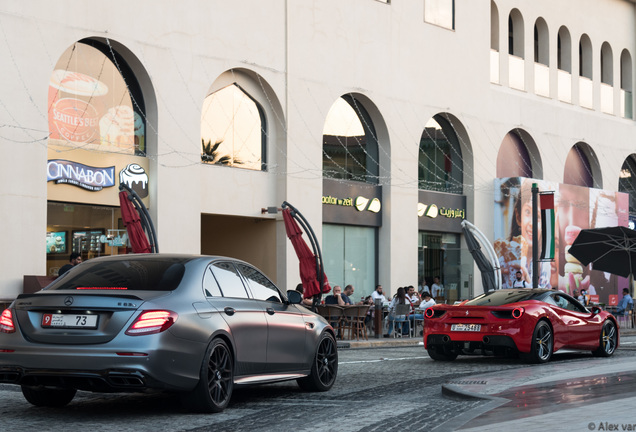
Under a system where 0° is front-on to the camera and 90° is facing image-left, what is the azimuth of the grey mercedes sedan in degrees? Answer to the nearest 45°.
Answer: approximately 225°

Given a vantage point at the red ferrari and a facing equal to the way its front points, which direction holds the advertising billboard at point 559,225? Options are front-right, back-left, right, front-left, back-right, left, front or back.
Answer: front-left

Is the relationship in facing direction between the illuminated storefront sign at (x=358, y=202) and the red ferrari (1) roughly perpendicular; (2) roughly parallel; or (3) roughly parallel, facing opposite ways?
roughly perpendicular

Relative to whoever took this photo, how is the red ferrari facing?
facing away from the viewer and to the right of the viewer

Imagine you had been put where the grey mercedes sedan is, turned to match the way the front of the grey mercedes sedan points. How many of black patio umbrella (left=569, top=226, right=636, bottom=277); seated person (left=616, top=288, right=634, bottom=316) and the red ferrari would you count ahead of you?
3

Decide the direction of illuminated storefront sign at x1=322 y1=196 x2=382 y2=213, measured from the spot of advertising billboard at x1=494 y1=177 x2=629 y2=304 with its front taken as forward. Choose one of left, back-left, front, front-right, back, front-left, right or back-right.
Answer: right

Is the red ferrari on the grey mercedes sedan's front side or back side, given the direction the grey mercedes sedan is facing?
on the front side

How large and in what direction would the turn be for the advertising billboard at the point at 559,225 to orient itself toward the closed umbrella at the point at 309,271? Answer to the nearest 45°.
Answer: approximately 45° to its right

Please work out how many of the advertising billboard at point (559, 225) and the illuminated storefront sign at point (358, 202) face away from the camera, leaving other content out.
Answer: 0

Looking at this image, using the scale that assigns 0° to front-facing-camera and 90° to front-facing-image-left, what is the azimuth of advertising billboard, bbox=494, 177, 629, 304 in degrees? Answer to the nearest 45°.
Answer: approximately 315°

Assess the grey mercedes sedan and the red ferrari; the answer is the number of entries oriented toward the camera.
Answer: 0

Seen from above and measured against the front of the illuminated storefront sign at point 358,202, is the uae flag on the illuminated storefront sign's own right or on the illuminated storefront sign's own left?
on the illuminated storefront sign's own left

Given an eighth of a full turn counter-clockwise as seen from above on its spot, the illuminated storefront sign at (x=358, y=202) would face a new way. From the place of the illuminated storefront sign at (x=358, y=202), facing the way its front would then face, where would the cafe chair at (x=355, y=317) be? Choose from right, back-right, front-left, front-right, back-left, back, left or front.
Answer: right

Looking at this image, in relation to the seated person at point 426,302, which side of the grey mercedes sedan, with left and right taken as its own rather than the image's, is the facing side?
front

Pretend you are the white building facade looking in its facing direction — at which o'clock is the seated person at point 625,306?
The seated person is roughly at 10 o'clock from the white building facade.

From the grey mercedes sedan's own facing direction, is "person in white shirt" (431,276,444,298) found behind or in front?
in front
